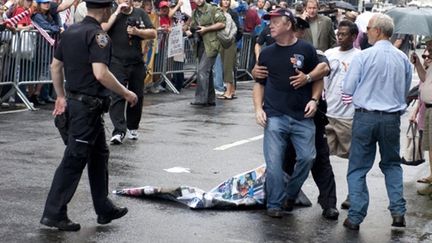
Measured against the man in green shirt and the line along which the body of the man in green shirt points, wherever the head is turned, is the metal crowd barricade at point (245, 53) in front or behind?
behind

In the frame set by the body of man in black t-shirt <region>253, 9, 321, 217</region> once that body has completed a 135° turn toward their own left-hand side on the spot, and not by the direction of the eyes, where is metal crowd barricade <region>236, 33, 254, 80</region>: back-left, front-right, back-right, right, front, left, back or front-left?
front-left

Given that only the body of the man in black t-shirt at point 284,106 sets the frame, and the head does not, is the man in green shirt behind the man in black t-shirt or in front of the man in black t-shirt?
behind

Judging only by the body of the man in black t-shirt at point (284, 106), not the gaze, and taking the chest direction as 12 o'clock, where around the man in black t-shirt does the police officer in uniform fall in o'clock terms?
The police officer in uniform is roughly at 2 o'clock from the man in black t-shirt.

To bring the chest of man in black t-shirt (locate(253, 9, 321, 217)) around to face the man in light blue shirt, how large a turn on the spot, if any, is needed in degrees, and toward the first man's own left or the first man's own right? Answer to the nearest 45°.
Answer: approximately 90° to the first man's own left

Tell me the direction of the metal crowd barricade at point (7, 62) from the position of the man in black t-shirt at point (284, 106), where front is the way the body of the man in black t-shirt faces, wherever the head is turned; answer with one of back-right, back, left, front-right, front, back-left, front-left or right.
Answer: back-right

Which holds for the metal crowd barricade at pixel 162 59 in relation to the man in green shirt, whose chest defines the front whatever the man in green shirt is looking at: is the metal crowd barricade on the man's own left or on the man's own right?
on the man's own right

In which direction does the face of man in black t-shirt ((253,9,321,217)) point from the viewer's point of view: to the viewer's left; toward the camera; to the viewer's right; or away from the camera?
to the viewer's left
